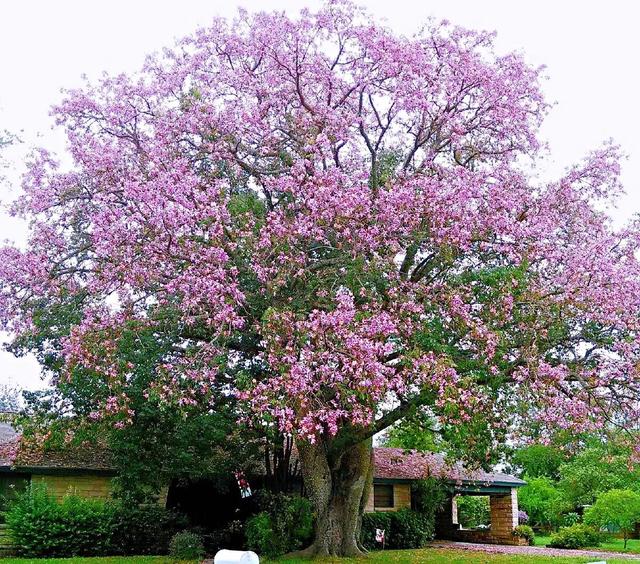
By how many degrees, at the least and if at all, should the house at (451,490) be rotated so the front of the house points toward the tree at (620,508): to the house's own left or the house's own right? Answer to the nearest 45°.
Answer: approximately 90° to the house's own left

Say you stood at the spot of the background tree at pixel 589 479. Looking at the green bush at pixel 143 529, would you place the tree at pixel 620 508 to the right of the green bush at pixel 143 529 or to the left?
left

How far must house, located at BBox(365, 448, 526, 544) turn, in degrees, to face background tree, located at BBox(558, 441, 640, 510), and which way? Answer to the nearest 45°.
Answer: approximately 135° to its left

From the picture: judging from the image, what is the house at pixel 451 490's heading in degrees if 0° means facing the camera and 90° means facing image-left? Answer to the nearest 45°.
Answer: approximately 0°

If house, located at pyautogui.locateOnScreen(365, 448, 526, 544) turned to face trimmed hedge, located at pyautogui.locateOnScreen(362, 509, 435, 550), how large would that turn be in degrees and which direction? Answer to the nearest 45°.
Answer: approximately 45° to its right

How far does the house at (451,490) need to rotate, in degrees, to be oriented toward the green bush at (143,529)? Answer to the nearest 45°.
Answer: approximately 45° to its right

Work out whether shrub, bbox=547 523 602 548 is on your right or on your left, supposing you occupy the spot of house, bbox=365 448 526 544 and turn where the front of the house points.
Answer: on your left

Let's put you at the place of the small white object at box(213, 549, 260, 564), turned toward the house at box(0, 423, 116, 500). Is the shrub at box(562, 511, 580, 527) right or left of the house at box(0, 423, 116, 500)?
right

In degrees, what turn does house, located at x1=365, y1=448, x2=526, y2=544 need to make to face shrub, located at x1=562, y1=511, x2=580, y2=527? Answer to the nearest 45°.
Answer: approximately 135° to its left
